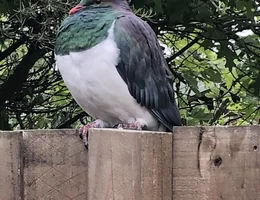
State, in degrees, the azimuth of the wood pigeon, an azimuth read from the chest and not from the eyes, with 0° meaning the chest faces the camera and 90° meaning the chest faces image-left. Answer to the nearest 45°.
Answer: approximately 45°
